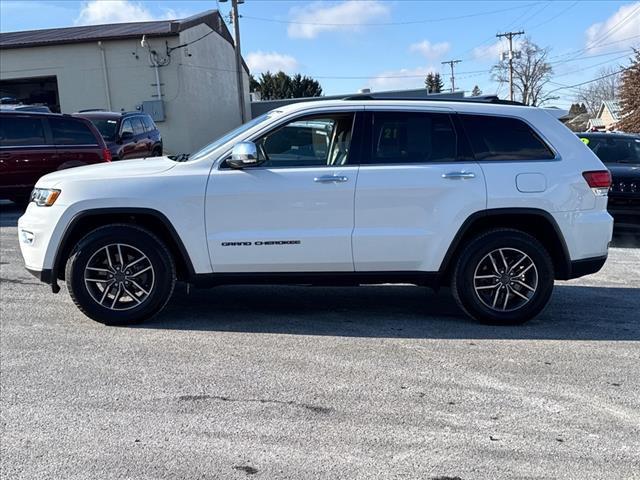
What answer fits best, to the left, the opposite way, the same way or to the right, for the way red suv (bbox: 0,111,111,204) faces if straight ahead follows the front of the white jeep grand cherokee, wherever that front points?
the same way

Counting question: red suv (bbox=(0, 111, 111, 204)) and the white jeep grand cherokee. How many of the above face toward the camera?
0

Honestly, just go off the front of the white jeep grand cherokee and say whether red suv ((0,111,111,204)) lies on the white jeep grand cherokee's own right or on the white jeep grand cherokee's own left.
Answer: on the white jeep grand cherokee's own right

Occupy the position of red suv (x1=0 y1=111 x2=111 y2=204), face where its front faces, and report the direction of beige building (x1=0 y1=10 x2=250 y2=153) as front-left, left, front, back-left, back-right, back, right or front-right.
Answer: right

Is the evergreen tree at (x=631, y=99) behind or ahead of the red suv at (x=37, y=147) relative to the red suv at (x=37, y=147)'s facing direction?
behind

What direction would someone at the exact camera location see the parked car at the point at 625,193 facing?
facing the viewer

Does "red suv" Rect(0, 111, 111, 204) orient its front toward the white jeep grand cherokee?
no

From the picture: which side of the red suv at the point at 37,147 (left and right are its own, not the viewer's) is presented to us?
left

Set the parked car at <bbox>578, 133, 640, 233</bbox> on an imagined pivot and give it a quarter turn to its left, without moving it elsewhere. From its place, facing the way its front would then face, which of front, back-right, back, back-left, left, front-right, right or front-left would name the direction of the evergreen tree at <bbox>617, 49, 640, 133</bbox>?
left

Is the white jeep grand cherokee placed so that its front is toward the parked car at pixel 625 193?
no

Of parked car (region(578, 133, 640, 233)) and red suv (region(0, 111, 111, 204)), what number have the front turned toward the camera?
1

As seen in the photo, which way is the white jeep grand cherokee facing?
to the viewer's left

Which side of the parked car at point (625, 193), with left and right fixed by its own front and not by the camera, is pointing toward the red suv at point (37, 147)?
right
